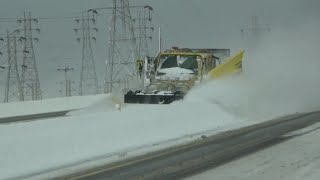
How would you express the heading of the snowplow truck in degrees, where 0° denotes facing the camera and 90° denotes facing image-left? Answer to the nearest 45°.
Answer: approximately 45°
